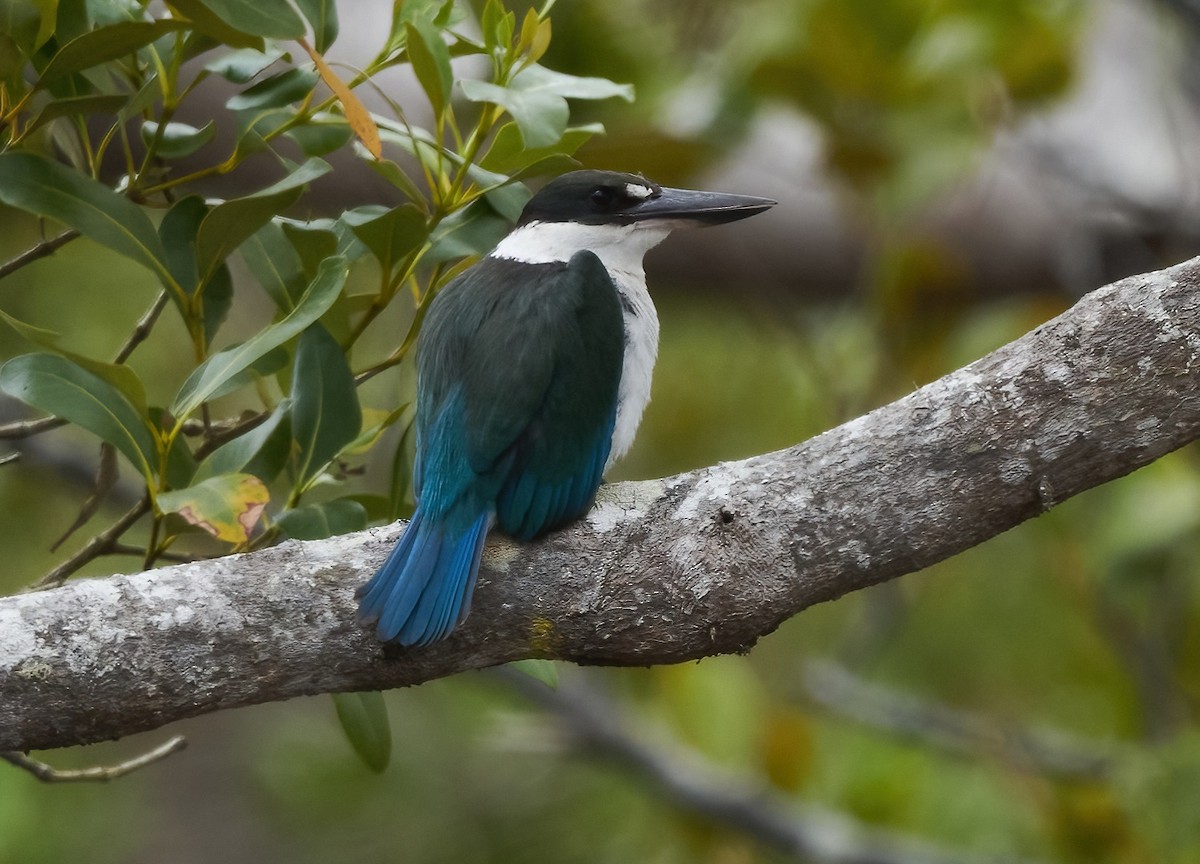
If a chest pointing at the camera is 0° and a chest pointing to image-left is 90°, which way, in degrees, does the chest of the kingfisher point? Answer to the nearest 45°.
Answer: approximately 225°
